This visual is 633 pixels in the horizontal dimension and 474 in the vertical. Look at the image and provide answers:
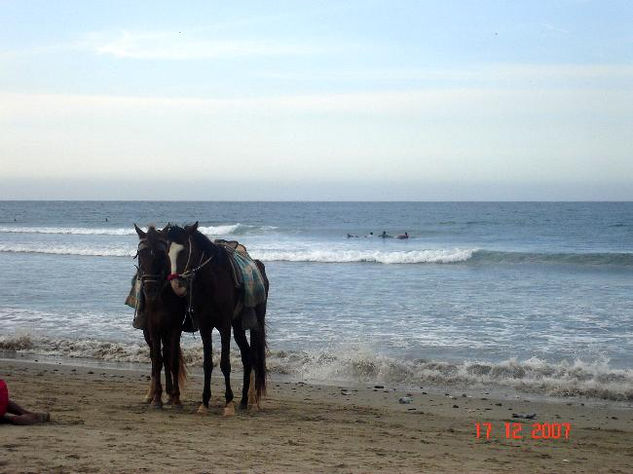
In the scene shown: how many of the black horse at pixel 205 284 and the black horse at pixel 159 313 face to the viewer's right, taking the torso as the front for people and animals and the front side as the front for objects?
0

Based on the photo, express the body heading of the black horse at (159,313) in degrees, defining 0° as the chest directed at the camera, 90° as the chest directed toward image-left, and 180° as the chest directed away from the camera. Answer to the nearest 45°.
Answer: approximately 0°

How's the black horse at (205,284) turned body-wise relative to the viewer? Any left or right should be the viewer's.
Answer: facing the viewer and to the left of the viewer
